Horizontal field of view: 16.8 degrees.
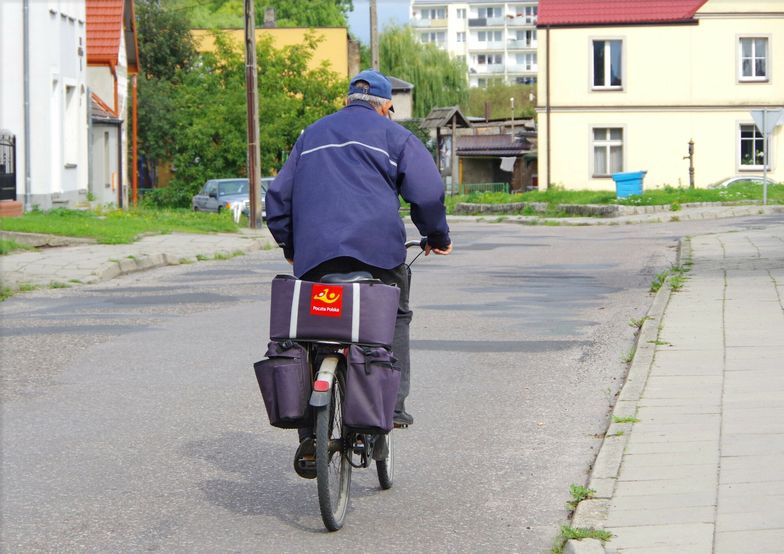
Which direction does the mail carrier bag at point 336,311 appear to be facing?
toward the camera

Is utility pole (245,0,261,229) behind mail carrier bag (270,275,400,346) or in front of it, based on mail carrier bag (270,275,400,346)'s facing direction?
behind

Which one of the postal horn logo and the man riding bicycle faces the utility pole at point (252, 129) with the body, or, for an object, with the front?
the man riding bicycle

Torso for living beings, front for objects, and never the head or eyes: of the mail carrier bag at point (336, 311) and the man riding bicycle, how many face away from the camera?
1

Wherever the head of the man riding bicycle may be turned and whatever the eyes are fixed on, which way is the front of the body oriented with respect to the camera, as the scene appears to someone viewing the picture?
away from the camera

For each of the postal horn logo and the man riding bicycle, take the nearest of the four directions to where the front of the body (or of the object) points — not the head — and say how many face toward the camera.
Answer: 1

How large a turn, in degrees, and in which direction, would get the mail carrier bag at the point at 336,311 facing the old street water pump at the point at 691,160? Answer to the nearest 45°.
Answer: approximately 180°

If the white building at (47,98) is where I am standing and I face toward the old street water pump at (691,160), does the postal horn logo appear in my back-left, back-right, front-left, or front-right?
back-right

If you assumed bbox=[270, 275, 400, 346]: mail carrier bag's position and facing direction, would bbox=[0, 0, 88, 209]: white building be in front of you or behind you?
behind

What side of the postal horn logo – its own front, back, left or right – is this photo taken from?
front
